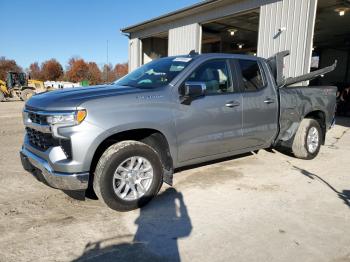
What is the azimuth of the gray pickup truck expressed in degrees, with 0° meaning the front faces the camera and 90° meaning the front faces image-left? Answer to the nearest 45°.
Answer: approximately 45°

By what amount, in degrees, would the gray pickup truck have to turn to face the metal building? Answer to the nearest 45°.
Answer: approximately 135° to its right

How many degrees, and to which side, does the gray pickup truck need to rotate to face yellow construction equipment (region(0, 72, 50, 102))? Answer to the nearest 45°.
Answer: approximately 90° to its right

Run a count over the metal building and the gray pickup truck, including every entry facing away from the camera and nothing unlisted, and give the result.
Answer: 0

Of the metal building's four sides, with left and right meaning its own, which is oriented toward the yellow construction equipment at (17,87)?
right
